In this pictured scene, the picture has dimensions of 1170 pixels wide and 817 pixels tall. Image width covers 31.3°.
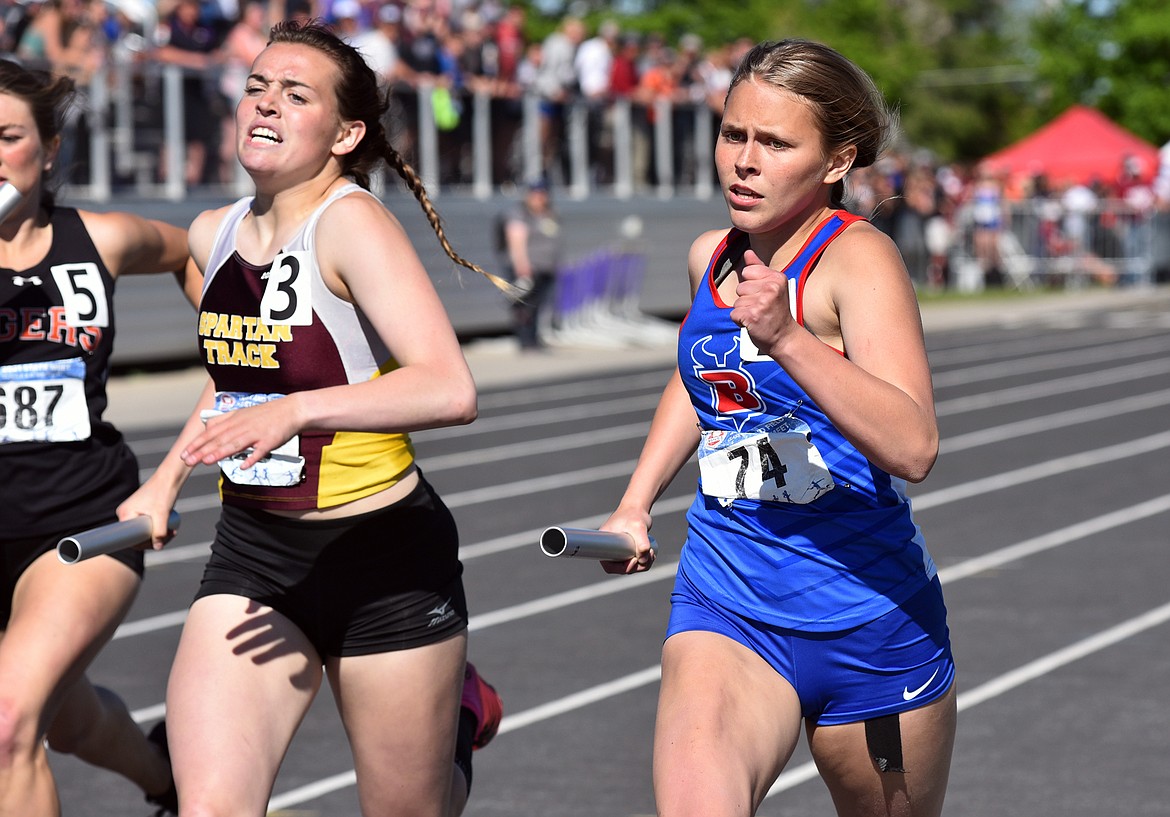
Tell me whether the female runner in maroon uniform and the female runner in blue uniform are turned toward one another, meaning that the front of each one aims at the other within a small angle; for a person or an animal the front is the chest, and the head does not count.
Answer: no

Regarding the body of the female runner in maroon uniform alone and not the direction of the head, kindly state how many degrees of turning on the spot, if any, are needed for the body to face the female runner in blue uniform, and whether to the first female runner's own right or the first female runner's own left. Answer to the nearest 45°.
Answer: approximately 90° to the first female runner's own left

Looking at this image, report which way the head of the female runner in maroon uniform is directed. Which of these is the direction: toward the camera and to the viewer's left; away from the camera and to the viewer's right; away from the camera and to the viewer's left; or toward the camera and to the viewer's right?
toward the camera and to the viewer's left

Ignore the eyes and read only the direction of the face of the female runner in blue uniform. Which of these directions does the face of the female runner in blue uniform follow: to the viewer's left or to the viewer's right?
to the viewer's left

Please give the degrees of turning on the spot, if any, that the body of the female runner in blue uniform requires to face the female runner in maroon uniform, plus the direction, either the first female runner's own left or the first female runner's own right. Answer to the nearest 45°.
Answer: approximately 45° to the first female runner's own right

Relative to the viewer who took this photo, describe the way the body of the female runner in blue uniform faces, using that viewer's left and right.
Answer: facing the viewer and to the left of the viewer

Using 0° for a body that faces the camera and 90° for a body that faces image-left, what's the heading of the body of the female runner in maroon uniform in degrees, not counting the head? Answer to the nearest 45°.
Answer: approximately 45°

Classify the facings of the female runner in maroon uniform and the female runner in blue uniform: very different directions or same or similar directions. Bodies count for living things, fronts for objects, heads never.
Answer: same or similar directions

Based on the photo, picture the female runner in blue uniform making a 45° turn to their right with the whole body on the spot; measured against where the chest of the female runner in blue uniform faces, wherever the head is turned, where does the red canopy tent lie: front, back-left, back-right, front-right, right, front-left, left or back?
right

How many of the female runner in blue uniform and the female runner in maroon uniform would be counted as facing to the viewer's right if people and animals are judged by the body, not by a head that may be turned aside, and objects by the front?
0

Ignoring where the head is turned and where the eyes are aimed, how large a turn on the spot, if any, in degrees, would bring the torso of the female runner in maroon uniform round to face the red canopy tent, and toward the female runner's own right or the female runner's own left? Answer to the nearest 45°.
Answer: approximately 180°
